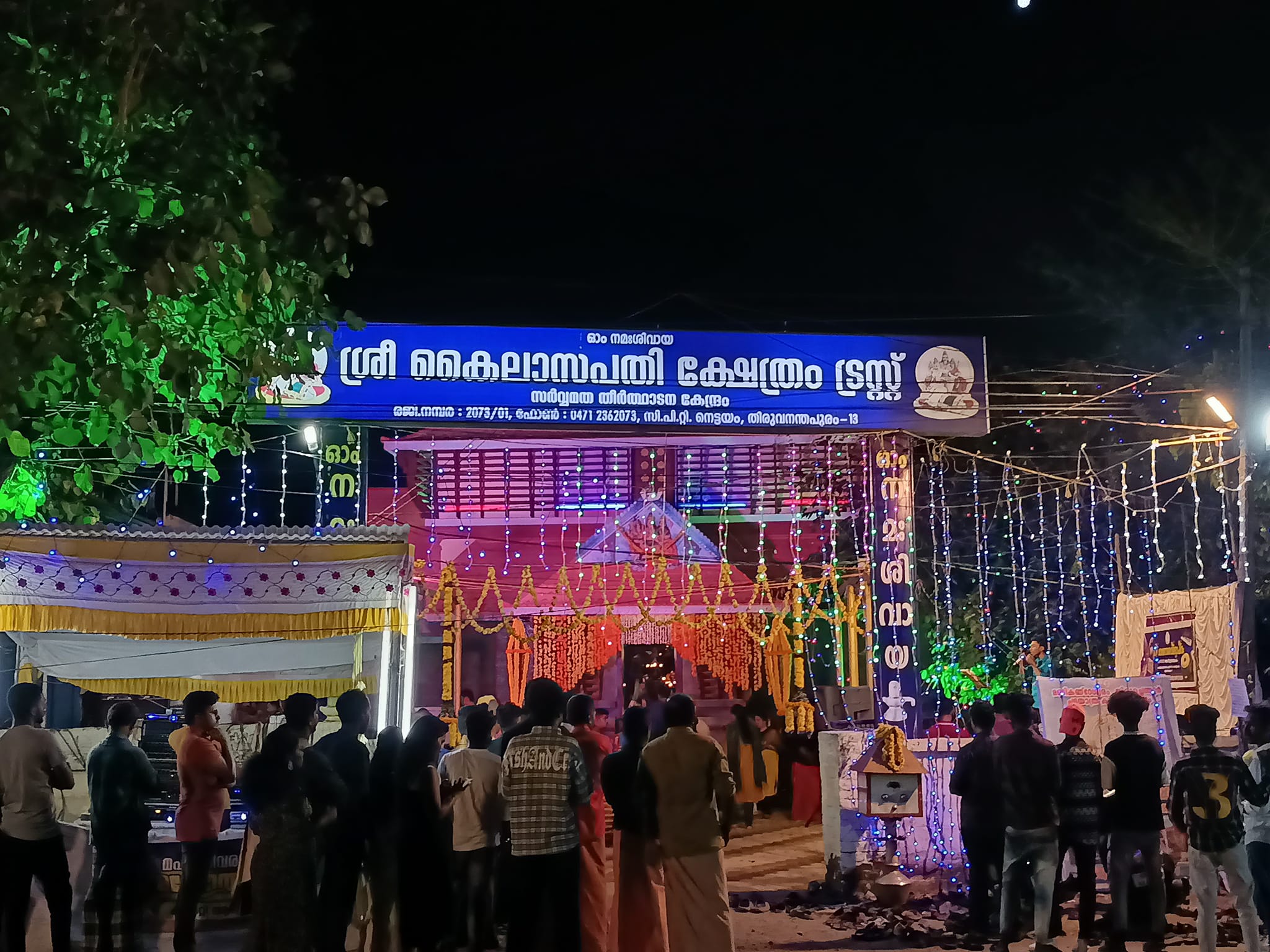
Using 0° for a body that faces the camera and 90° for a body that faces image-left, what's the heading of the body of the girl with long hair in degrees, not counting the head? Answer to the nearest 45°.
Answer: approximately 225°

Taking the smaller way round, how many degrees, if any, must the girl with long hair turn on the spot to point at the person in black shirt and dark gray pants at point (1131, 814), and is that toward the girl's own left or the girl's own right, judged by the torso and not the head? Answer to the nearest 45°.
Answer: approximately 45° to the girl's own right

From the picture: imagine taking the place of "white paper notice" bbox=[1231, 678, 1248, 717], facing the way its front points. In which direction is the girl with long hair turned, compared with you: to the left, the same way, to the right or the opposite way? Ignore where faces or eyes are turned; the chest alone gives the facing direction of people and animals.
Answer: the opposite way

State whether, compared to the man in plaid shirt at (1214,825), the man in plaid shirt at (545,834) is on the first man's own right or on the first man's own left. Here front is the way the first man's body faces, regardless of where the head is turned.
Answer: on the first man's own left

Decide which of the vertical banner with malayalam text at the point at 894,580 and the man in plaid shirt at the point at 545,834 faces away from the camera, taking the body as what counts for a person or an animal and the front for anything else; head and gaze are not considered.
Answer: the man in plaid shirt

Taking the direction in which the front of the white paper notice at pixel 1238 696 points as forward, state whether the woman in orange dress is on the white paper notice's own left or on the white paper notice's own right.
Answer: on the white paper notice's own right

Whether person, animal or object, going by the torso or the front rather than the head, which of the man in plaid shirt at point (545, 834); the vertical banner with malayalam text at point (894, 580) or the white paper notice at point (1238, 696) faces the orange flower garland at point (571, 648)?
the man in plaid shirt

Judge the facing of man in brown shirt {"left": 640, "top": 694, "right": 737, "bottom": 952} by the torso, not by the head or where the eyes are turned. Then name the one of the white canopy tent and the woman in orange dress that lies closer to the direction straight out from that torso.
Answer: the woman in orange dress

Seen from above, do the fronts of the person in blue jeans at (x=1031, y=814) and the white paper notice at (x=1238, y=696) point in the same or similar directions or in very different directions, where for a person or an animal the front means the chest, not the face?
very different directions

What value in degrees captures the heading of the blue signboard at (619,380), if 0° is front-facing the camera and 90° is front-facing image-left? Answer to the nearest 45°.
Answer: approximately 0°

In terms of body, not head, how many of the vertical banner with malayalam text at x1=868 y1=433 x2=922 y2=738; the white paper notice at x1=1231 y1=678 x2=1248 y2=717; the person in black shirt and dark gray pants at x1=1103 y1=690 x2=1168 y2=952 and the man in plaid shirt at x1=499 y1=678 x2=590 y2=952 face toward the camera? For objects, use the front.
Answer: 2

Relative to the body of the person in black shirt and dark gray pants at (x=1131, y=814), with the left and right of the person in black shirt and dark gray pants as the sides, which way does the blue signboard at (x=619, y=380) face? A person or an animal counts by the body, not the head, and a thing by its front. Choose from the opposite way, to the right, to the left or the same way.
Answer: the opposite way

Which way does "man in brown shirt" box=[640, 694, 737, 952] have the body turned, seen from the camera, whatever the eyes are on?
away from the camera

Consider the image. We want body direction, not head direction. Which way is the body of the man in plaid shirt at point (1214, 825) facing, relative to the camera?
away from the camera

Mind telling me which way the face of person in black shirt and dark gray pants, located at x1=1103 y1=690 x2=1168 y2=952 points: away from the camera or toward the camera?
away from the camera

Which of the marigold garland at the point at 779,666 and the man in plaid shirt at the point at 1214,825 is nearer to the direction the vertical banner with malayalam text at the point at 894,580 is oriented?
the man in plaid shirt
